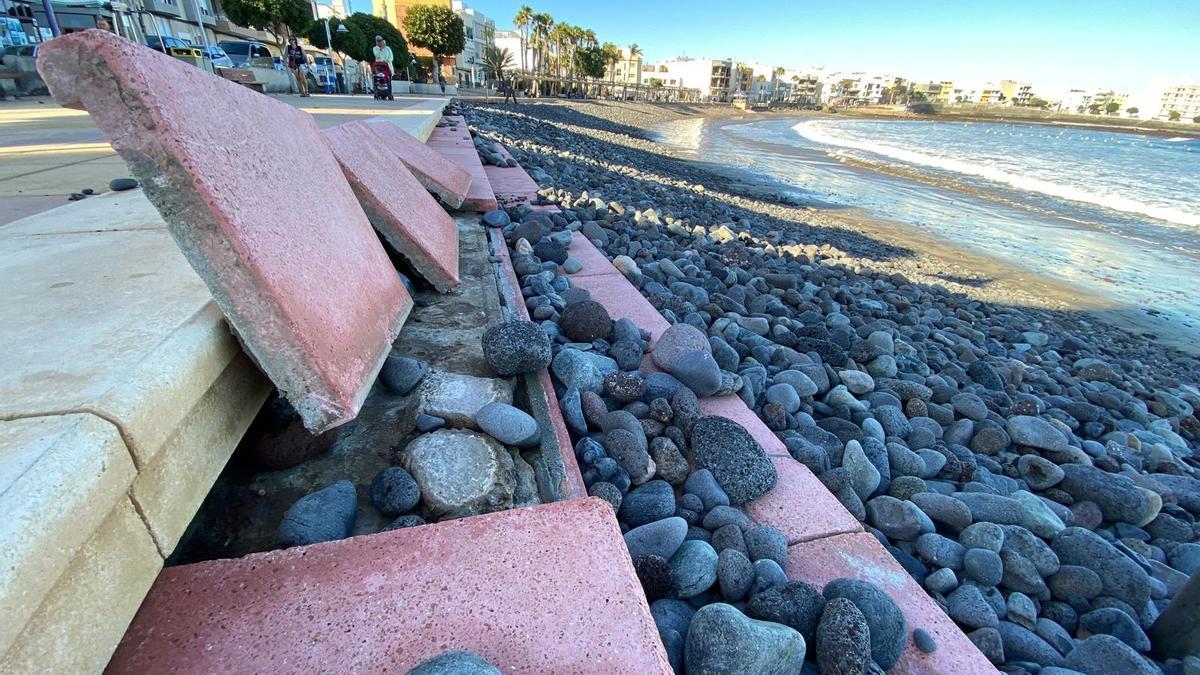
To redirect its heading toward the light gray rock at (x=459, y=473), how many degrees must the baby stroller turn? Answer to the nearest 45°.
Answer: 0° — it already faces it

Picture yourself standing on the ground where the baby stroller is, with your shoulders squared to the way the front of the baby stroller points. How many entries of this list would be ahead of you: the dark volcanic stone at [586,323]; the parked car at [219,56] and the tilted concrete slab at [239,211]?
2

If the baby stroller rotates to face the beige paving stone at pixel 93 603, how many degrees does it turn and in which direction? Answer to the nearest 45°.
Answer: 0° — it already faces it

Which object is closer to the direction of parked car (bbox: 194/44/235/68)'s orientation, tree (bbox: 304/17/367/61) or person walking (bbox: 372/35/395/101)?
the person walking

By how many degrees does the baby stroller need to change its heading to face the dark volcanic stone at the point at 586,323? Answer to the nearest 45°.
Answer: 0° — it already faces it

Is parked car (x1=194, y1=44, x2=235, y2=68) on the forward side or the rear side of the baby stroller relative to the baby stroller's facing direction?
on the rear side

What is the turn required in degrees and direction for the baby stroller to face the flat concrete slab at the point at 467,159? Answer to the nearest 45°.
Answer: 0° — it already faces it

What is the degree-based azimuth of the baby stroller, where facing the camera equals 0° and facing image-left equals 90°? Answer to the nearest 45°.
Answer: approximately 0°

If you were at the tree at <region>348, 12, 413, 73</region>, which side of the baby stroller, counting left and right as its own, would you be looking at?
back

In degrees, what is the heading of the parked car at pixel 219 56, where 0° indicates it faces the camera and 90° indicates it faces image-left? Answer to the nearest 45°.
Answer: approximately 315°
